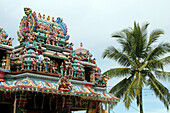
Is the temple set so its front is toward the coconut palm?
no

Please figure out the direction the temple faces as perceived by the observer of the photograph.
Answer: facing the viewer and to the right of the viewer
